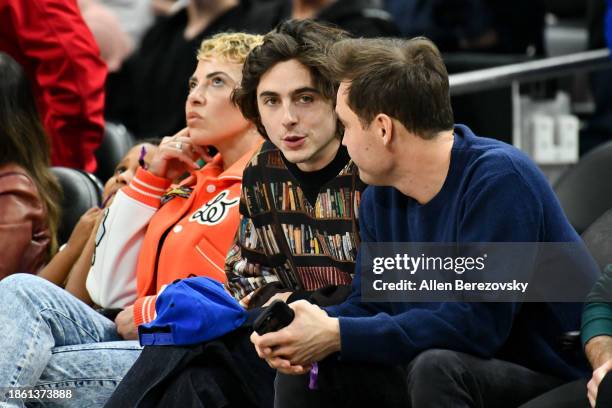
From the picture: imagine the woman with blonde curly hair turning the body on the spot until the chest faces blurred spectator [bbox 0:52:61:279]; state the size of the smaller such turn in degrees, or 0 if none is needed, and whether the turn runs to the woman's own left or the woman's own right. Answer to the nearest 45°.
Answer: approximately 90° to the woman's own right

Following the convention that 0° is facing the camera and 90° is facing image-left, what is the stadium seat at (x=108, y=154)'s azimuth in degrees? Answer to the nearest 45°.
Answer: approximately 45°

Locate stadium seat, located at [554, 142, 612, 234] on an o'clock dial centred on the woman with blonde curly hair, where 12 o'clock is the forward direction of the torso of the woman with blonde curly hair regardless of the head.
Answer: The stadium seat is roughly at 8 o'clock from the woman with blonde curly hair.

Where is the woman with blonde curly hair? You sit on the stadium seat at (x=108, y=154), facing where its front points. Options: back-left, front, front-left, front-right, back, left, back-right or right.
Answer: front-left

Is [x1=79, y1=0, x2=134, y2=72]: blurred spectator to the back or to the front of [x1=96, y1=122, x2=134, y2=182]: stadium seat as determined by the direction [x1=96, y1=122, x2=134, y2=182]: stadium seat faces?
to the back

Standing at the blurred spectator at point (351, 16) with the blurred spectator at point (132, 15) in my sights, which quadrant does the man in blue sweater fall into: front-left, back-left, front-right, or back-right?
back-left

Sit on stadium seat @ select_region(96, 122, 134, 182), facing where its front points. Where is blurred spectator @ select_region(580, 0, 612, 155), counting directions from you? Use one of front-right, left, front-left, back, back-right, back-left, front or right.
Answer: back-left

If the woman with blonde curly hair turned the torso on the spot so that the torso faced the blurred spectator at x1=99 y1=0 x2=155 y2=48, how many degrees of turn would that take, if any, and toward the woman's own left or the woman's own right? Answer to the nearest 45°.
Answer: approximately 135° to the woman's own right

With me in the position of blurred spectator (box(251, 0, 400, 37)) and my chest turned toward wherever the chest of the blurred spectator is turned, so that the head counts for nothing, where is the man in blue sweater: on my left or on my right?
on my left

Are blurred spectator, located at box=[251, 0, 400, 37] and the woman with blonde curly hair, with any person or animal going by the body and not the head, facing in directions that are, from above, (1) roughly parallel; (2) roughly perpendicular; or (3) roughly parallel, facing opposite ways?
roughly parallel

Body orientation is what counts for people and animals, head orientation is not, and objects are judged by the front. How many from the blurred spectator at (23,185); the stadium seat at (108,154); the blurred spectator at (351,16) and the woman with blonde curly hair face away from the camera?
0

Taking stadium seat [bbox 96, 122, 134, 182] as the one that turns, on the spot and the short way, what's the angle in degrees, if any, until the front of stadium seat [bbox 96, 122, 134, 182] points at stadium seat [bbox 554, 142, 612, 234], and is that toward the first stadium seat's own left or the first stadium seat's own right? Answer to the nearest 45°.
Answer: approximately 90° to the first stadium seat's own left

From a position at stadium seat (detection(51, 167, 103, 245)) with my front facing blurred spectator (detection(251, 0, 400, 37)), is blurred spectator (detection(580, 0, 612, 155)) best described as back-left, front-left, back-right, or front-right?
front-right

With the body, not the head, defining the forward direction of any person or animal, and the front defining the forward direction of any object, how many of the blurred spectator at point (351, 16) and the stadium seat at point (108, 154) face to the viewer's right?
0

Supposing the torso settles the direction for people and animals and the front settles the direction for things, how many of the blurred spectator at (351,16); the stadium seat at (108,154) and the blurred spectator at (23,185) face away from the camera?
0

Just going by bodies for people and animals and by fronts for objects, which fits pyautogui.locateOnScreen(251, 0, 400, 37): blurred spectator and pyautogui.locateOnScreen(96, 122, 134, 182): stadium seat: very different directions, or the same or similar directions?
same or similar directions
